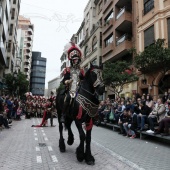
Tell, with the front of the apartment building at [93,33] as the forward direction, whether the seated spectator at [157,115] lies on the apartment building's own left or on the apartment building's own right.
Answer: on the apartment building's own left

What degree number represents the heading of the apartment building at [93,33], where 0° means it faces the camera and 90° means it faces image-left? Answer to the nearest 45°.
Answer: approximately 45°

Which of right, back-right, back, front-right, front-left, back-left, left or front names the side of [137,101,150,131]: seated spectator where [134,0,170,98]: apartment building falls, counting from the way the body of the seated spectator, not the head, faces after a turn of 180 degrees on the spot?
front-left

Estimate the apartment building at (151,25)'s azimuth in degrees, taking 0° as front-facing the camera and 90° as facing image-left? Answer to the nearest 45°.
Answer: approximately 45°

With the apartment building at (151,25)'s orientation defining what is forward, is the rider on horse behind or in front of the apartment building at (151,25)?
in front

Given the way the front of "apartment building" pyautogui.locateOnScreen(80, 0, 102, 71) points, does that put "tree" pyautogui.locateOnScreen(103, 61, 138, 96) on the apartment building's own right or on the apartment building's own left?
on the apartment building's own left

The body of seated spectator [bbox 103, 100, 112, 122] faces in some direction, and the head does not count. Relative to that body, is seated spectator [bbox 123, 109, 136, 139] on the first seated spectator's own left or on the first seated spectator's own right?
on the first seated spectator's own left

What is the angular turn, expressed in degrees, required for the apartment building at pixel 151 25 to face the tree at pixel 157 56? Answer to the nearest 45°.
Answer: approximately 45° to its left

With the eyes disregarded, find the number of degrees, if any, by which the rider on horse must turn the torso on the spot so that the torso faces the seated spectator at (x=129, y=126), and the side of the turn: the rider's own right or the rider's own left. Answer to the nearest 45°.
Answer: approximately 135° to the rider's own left

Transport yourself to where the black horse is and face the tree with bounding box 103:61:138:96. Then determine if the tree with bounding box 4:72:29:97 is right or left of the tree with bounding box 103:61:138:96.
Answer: left
